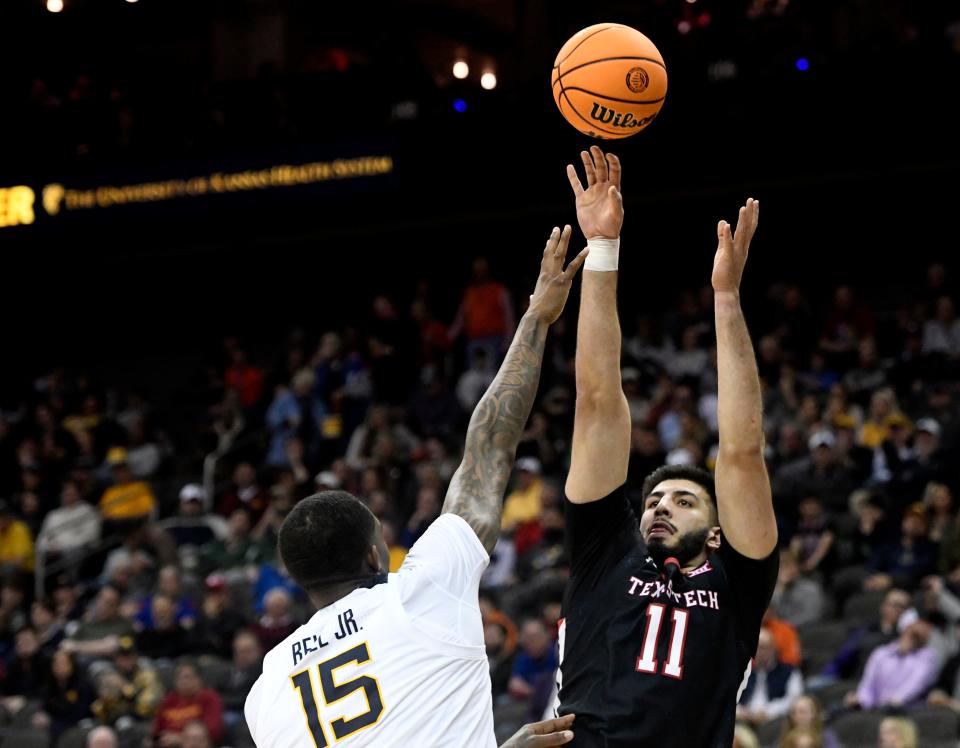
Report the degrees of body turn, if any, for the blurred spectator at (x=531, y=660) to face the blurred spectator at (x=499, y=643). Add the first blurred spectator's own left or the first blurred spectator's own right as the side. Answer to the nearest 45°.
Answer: approximately 135° to the first blurred spectator's own right

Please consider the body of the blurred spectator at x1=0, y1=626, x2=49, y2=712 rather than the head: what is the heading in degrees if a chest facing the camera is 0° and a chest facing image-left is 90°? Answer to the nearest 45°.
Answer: approximately 0°

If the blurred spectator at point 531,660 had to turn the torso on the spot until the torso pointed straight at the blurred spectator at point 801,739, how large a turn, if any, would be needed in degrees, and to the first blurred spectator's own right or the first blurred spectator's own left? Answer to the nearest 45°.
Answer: approximately 45° to the first blurred spectator's own left

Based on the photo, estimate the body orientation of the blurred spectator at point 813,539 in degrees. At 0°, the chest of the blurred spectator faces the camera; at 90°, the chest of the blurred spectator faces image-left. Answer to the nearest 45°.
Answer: approximately 45°

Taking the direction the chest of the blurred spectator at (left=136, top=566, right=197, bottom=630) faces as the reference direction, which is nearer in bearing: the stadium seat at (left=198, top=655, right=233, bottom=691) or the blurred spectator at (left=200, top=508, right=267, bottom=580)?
the stadium seat

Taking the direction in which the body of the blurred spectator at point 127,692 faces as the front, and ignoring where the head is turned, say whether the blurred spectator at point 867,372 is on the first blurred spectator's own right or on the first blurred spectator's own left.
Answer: on the first blurred spectator's own left

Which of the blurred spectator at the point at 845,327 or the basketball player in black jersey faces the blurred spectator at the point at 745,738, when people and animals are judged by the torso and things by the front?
the blurred spectator at the point at 845,327

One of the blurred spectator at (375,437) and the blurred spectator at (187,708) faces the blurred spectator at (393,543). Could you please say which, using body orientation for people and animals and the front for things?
the blurred spectator at (375,437)

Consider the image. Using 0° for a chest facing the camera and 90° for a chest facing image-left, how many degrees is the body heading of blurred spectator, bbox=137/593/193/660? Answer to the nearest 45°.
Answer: approximately 0°

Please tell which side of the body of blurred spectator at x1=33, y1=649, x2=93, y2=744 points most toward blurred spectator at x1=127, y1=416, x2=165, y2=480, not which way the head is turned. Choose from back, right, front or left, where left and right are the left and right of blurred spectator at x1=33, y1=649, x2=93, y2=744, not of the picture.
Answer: back
